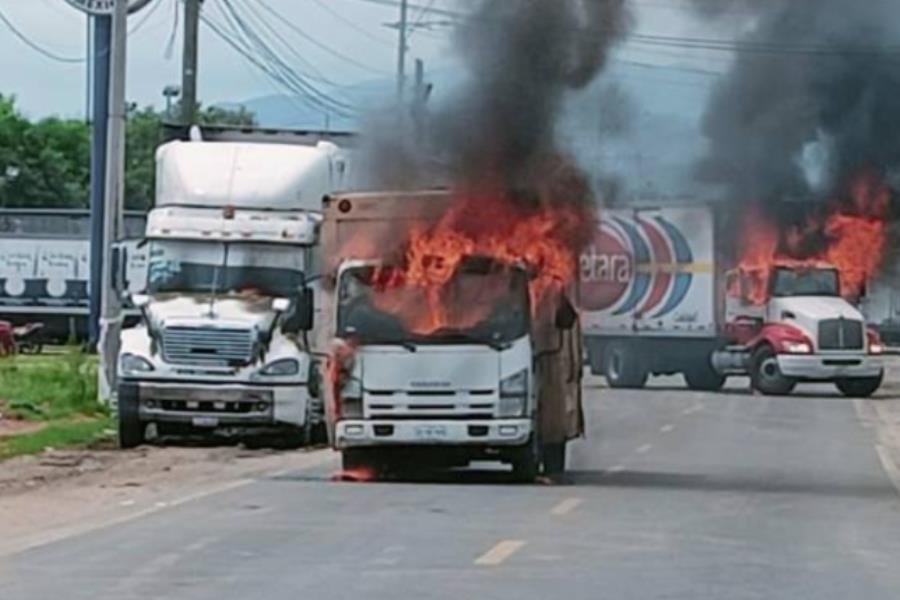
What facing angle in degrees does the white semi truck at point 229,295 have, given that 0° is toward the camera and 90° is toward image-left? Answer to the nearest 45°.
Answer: approximately 0°

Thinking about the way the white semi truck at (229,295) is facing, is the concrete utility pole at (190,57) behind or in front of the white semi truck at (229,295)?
behind

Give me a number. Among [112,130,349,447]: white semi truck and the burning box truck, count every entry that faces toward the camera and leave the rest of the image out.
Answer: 2

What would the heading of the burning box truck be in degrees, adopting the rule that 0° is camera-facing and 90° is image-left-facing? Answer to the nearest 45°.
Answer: approximately 0°

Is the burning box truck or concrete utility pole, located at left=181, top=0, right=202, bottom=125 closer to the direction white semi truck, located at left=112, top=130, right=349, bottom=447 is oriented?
the burning box truck

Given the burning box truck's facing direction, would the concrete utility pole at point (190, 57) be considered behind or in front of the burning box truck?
behind

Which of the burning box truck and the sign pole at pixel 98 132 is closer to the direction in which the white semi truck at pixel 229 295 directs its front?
the burning box truck
